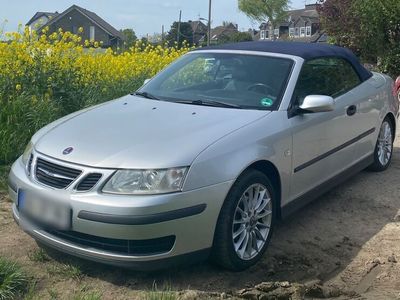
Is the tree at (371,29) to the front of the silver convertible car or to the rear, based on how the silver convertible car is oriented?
to the rear

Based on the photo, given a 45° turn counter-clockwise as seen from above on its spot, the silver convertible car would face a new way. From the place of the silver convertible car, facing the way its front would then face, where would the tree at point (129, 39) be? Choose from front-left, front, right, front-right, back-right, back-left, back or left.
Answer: back

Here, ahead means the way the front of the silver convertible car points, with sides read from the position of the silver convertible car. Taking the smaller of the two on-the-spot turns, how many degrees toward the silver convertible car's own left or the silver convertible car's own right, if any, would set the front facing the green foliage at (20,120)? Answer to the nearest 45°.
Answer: approximately 90° to the silver convertible car's own right

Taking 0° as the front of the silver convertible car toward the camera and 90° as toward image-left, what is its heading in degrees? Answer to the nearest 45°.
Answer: approximately 45°

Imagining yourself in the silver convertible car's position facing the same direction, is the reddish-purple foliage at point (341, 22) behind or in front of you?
behind
